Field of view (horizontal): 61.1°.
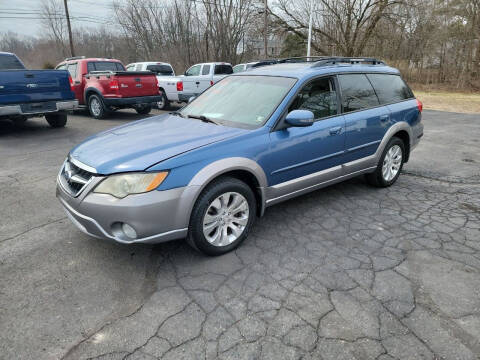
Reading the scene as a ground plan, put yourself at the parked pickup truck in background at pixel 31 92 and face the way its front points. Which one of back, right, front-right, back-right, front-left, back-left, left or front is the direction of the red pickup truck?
right

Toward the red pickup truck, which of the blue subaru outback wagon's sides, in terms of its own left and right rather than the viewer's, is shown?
right

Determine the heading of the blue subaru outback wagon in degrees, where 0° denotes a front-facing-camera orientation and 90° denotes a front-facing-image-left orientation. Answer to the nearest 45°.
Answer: approximately 45°

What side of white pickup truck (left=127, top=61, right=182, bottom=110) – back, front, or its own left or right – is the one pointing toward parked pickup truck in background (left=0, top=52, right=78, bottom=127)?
left

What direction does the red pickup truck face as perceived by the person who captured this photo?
facing away from the viewer and to the left of the viewer

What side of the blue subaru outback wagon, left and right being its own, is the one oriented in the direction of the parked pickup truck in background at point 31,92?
right

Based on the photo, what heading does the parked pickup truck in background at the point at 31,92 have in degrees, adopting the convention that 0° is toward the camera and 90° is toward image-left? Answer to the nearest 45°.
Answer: approximately 135°

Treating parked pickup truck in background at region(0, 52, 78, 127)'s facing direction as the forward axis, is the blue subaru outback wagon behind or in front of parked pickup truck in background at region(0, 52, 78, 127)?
behind
